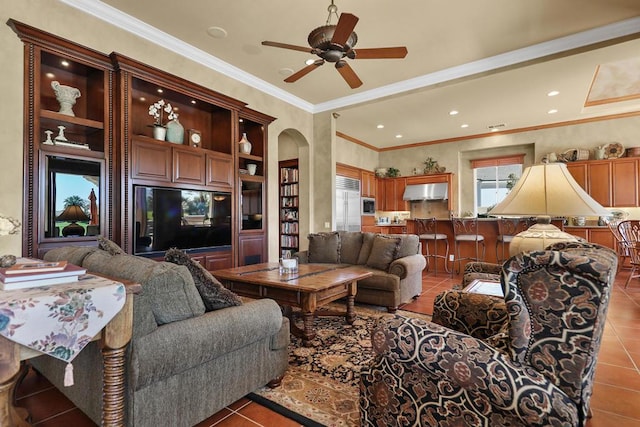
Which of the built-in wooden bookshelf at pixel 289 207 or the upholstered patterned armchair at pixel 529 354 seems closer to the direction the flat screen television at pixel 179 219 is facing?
the upholstered patterned armchair

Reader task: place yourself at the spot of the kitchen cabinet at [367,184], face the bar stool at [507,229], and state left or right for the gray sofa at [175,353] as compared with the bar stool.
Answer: right

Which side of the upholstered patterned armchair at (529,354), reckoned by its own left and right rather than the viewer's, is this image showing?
left

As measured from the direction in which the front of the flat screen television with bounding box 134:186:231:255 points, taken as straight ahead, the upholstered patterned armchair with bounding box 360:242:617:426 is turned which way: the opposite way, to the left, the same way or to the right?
the opposite way

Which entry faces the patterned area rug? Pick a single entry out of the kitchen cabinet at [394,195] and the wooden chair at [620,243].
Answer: the kitchen cabinet

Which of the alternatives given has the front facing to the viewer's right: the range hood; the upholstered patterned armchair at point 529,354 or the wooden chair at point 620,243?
the wooden chair

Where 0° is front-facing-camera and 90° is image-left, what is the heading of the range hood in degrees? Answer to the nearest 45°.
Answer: approximately 0°

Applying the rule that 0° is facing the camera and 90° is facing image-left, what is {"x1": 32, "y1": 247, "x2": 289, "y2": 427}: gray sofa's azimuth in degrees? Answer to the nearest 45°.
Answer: approximately 225°

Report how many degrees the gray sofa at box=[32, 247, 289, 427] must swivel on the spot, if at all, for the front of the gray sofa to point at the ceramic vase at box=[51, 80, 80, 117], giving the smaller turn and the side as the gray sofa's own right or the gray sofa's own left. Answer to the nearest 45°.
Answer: approximately 90° to the gray sofa's own left

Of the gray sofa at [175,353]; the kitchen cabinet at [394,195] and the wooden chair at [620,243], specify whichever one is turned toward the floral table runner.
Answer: the kitchen cabinet

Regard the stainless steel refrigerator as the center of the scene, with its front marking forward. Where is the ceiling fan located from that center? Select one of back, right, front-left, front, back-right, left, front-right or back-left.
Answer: front-right

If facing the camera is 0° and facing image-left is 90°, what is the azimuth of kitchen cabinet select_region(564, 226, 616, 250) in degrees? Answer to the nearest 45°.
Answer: approximately 0°
